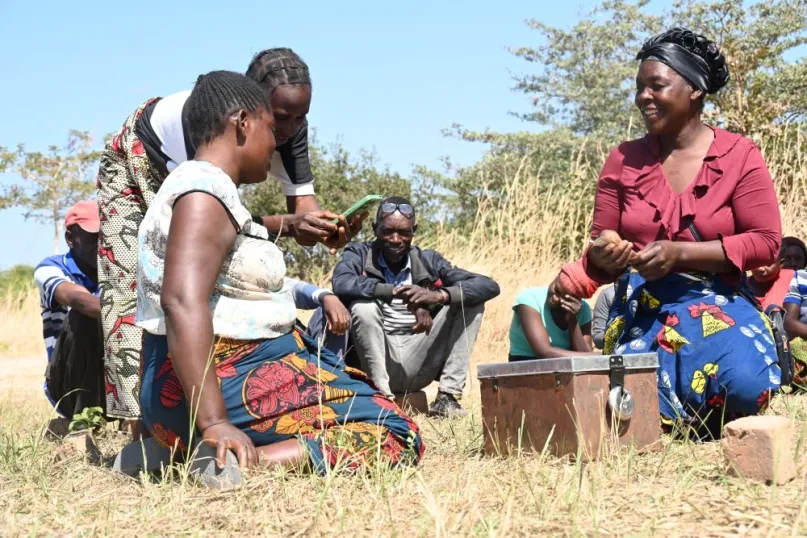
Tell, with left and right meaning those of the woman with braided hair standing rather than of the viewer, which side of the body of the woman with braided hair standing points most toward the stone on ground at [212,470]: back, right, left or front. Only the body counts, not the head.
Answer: right

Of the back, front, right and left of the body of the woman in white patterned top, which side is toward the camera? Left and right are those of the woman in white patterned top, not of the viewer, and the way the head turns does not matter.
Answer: right

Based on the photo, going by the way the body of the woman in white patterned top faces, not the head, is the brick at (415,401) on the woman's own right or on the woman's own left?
on the woman's own left

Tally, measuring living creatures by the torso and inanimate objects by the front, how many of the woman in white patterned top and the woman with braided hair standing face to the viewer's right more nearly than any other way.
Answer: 2

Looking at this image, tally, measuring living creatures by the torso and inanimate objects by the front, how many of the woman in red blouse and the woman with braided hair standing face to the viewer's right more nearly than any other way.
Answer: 1

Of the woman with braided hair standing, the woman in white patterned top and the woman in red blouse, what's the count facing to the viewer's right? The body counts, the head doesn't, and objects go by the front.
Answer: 2

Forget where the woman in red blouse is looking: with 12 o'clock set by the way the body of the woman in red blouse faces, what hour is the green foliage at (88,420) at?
The green foliage is roughly at 1 o'clock from the woman in red blouse.

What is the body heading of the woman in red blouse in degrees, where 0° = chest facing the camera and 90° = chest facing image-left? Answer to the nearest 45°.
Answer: approximately 45°

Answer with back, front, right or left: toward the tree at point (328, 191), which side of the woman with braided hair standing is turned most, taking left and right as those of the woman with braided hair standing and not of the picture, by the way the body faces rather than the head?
left

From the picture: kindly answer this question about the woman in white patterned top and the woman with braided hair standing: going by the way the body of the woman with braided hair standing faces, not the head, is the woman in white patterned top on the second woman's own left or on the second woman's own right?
on the second woman's own right

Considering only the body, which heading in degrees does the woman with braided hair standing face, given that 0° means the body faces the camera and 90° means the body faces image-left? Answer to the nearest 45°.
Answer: approximately 270°

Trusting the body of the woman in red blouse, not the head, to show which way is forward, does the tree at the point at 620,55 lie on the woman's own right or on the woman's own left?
on the woman's own right
